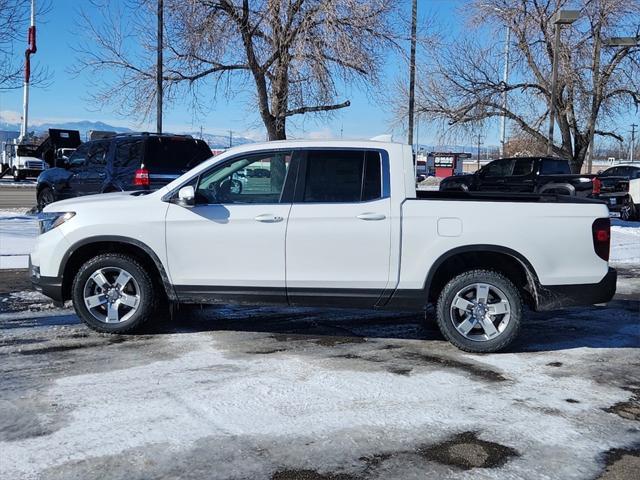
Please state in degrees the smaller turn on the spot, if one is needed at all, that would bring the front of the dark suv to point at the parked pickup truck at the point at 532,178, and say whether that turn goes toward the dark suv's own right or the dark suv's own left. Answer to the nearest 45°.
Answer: approximately 90° to the dark suv's own right

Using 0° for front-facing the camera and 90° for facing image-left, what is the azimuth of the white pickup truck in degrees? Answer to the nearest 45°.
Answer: approximately 90°

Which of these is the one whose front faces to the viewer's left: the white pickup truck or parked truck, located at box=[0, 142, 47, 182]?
the white pickup truck

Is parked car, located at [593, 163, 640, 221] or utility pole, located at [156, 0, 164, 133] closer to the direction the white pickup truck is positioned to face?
the utility pole

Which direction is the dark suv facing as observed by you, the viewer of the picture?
facing away from the viewer and to the left of the viewer

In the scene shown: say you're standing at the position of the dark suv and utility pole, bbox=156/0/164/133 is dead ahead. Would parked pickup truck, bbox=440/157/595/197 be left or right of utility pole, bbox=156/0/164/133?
right

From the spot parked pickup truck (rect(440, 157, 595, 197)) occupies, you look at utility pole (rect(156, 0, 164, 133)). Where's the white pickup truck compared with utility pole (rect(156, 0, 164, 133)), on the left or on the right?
left

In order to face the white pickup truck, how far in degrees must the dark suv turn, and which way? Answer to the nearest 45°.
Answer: approximately 135° to its left

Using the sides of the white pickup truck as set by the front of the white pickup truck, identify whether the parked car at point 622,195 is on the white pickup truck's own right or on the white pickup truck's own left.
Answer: on the white pickup truck's own right

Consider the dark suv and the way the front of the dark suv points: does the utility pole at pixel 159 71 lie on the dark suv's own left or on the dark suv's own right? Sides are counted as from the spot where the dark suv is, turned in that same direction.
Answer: on the dark suv's own right

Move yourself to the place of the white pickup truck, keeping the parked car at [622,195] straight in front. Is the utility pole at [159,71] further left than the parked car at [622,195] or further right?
left
